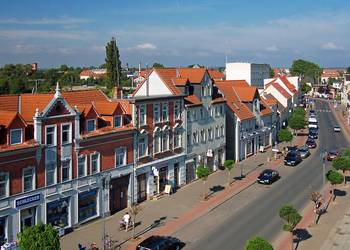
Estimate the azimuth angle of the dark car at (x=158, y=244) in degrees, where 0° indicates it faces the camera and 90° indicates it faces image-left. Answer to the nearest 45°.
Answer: approximately 45°

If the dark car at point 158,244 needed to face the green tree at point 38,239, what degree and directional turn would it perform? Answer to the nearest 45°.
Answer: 0° — it already faces it
